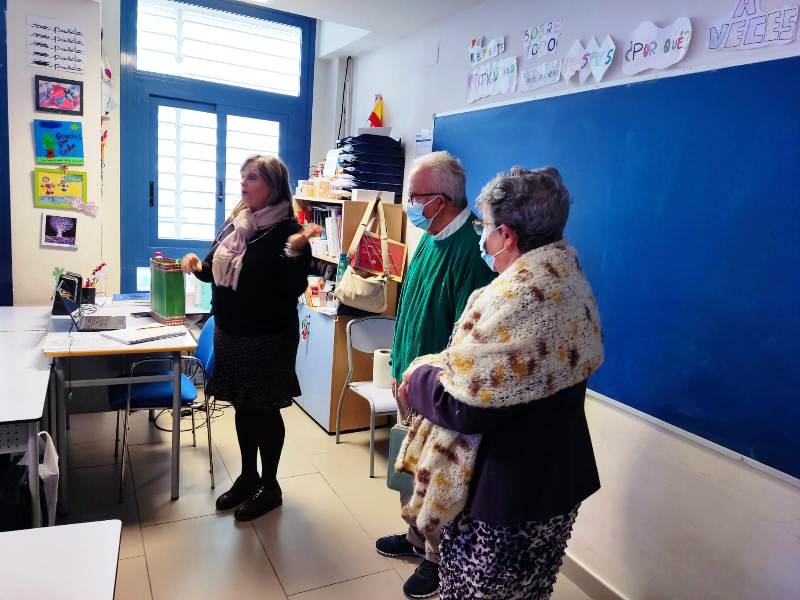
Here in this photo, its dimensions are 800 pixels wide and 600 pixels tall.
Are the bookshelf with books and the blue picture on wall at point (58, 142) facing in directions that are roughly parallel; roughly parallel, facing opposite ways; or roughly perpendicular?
roughly perpendicular

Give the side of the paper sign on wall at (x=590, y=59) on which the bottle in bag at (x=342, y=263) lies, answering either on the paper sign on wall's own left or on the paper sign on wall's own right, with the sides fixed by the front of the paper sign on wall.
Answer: on the paper sign on wall's own right

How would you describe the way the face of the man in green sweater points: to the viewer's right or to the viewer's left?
to the viewer's left

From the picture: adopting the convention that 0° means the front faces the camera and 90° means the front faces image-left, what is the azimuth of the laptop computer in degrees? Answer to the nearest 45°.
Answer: approximately 270°

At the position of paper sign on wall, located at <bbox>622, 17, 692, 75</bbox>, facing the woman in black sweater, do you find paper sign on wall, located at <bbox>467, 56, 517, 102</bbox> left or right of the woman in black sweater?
right

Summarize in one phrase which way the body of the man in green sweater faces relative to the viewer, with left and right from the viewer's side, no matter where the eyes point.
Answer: facing to the left of the viewer

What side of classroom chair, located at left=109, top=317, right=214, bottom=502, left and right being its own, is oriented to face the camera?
left
